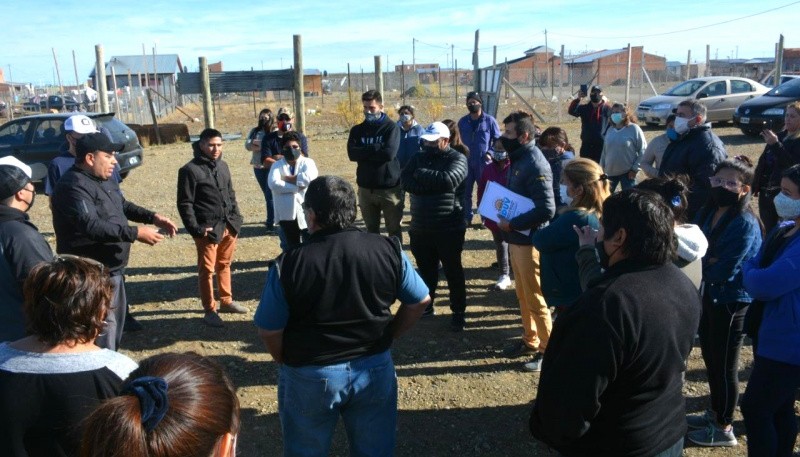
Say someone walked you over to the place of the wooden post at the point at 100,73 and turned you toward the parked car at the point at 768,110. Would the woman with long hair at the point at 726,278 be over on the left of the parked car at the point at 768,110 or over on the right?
right

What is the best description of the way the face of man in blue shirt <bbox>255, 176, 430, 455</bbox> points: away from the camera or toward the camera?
away from the camera

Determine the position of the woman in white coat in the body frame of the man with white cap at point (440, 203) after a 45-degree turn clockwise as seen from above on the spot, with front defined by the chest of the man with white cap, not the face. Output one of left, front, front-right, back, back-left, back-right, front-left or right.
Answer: front-right

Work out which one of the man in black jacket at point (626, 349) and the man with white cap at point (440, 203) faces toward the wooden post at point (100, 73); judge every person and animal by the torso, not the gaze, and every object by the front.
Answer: the man in black jacket

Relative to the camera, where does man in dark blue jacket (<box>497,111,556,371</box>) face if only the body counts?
to the viewer's left

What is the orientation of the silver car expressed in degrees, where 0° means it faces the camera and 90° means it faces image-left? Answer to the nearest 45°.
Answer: approximately 45°

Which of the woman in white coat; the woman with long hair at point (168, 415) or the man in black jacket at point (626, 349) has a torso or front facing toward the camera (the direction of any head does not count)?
the woman in white coat

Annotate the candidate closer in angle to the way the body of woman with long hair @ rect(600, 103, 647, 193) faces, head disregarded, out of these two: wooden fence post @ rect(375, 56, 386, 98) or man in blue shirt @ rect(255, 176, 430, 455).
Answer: the man in blue shirt

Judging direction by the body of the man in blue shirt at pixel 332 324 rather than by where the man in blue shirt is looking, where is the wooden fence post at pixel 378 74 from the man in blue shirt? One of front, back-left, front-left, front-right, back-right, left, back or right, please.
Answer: front

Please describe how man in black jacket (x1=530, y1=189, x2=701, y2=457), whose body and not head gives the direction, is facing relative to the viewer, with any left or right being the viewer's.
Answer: facing away from the viewer and to the left of the viewer

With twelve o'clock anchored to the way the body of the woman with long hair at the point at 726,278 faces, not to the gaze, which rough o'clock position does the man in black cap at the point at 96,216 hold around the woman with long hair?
The man in black cap is roughly at 1 o'clock from the woman with long hair.

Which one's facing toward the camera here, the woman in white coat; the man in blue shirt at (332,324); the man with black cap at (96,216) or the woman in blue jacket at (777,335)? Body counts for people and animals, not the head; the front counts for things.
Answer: the woman in white coat

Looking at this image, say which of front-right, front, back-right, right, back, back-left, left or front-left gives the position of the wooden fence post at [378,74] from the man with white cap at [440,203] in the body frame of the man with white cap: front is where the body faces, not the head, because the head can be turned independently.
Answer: back-right

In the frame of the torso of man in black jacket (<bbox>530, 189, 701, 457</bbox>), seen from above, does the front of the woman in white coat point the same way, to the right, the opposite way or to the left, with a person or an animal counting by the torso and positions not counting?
the opposite way

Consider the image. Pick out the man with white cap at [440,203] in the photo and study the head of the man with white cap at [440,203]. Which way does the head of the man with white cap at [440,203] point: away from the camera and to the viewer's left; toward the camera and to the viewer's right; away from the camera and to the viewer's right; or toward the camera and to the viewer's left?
toward the camera and to the viewer's left

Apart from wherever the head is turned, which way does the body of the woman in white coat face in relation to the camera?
toward the camera

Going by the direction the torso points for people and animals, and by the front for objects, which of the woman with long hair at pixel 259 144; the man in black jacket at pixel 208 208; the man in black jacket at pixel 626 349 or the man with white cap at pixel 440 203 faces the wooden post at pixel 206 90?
the man in black jacket at pixel 626 349

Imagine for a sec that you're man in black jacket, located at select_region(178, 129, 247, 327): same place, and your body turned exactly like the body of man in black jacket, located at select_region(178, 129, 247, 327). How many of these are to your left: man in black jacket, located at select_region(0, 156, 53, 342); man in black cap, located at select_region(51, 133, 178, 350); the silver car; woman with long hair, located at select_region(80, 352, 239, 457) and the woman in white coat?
2

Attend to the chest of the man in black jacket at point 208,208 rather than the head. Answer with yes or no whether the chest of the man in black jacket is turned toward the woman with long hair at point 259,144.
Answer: no
